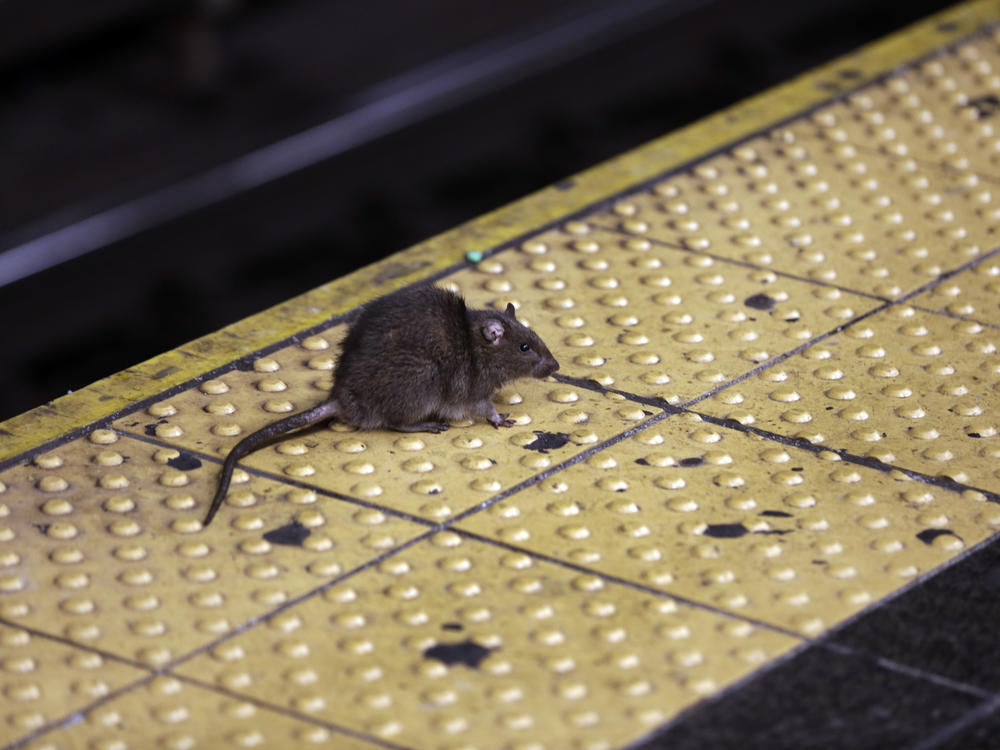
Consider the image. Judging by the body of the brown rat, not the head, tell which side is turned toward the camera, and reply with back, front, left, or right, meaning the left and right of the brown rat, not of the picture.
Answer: right
